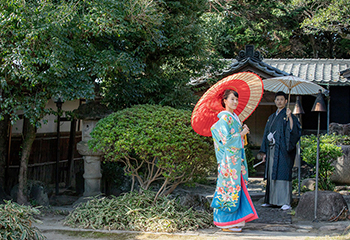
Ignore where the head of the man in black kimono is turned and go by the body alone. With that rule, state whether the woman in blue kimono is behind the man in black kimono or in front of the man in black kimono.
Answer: in front

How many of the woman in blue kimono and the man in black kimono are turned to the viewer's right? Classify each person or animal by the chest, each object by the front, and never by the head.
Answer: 1

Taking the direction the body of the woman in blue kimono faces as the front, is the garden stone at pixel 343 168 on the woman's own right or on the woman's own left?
on the woman's own left

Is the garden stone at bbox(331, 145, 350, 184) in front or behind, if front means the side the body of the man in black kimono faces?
behind

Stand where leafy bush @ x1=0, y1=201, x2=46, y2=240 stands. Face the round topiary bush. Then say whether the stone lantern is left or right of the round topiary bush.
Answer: left
